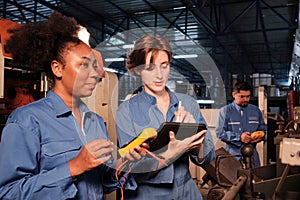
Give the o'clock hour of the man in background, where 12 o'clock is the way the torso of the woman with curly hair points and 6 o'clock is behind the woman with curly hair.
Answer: The man in background is roughly at 9 o'clock from the woman with curly hair.

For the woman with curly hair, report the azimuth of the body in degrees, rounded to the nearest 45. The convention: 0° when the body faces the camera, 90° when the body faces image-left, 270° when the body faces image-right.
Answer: approximately 315°

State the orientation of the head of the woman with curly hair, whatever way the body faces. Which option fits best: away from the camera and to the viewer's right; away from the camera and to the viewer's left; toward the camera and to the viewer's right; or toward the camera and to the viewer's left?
toward the camera and to the viewer's right
